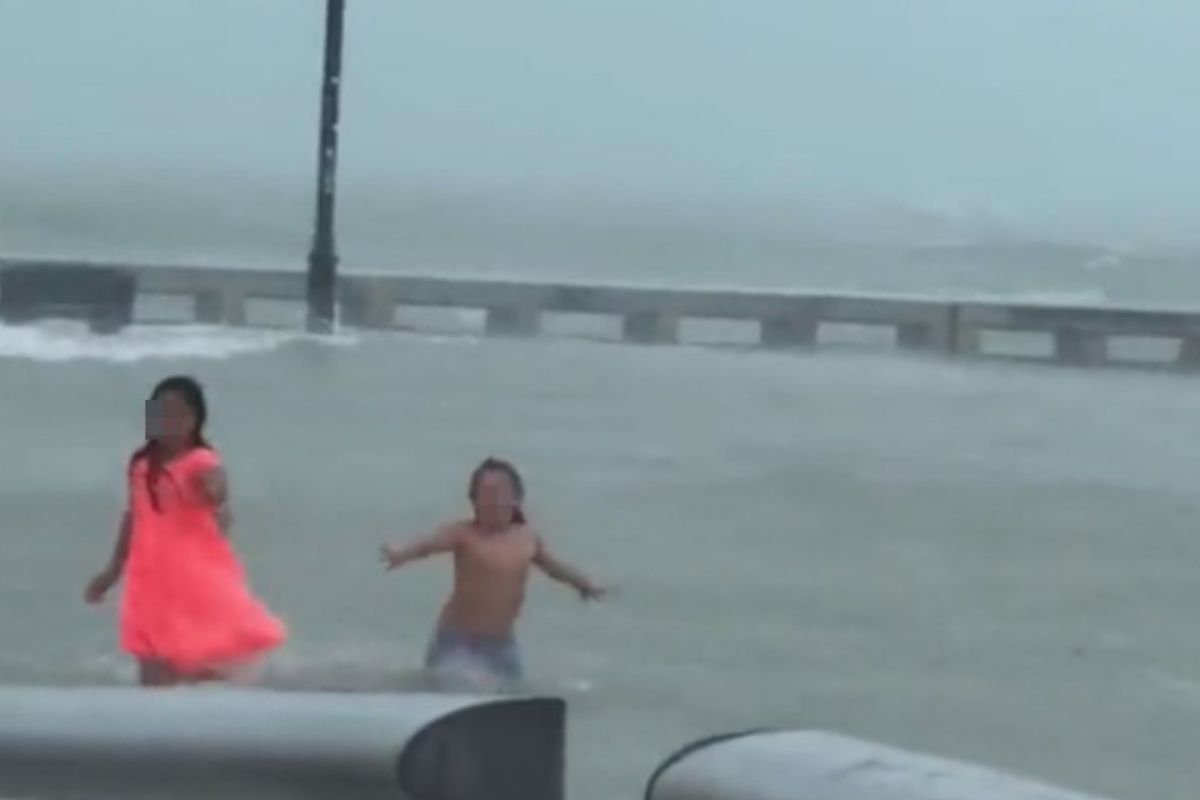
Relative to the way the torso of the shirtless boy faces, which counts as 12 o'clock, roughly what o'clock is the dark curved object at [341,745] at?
The dark curved object is roughly at 12 o'clock from the shirtless boy.

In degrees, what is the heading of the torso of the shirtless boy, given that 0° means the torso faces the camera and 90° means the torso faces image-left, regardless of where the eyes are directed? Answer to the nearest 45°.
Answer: approximately 0°

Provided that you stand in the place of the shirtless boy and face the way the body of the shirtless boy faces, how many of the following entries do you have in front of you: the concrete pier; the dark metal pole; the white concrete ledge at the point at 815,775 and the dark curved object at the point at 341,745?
2

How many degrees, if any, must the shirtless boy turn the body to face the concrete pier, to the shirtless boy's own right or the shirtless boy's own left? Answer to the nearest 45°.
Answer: approximately 180°

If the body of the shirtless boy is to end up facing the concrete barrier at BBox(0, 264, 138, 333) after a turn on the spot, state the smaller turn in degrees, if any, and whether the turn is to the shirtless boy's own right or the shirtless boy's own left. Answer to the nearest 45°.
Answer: approximately 180°

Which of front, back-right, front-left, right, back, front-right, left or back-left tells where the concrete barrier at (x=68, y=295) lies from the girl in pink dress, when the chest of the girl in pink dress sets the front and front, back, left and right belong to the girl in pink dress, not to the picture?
back-right

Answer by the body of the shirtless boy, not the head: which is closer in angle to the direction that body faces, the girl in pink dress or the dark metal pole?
the girl in pink dress

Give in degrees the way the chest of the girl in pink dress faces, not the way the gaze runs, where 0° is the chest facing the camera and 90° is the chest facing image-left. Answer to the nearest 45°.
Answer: approximately 45°

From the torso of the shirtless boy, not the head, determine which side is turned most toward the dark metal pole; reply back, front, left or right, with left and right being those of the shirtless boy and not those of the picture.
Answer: back

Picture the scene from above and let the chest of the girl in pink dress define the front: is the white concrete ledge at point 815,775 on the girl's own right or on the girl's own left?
on the girl's own left

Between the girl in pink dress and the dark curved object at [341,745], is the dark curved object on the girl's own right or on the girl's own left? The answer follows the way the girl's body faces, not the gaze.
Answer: on the girl's own left

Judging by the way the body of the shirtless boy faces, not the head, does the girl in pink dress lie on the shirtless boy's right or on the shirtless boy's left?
on the shirtless boy's right

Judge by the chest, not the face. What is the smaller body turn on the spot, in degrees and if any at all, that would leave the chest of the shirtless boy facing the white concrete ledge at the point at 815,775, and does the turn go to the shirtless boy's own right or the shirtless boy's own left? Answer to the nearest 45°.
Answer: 0° — they already face it
